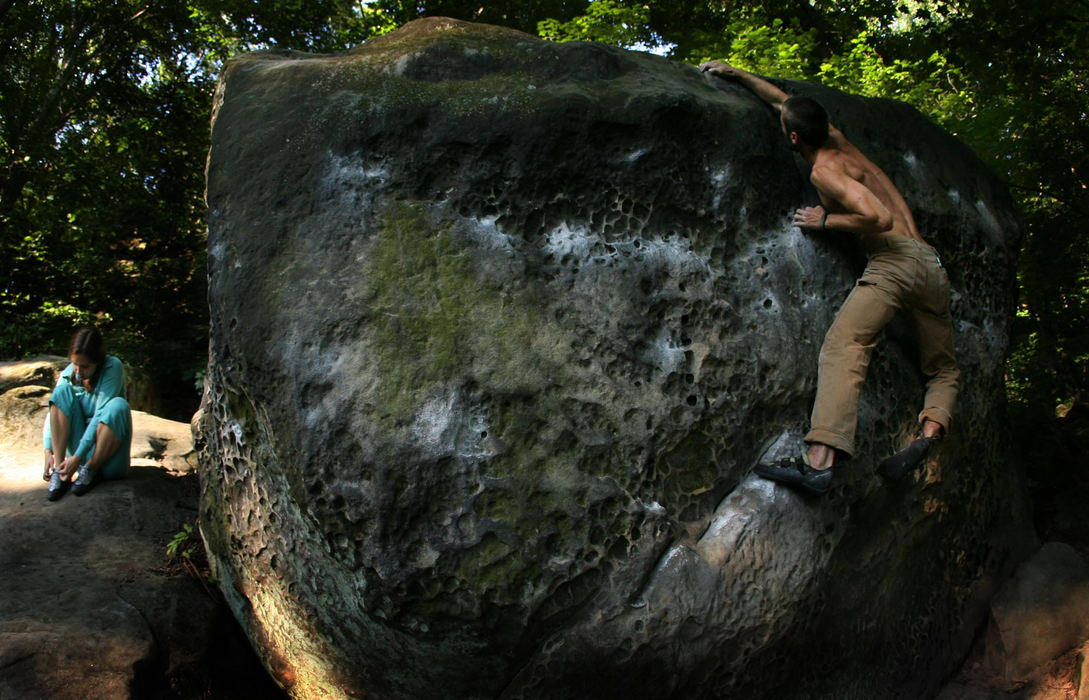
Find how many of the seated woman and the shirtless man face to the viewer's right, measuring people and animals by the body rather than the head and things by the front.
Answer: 0

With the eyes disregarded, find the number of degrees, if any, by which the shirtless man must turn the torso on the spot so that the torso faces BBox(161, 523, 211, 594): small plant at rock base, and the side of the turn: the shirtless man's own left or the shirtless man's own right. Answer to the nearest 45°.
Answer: approximately 45° to the shirtless man's own left

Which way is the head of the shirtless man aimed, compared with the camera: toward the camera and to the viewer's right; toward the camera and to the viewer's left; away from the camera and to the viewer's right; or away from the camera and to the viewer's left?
away from the camera and to the viewer's left

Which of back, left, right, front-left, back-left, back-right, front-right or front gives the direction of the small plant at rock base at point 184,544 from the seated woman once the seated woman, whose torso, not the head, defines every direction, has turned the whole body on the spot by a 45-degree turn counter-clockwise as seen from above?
front-left

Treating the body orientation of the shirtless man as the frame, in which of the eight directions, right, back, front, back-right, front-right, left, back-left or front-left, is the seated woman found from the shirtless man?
front-left

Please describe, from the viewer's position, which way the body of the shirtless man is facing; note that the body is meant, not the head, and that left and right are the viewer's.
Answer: facing away from the viewer and to the left of the viewer

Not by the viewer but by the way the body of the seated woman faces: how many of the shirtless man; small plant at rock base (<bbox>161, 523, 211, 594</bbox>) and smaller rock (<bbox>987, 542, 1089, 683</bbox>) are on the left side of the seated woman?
3

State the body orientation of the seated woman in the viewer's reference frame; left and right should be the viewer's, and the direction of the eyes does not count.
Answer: facing the viewer and to the left of the viewer
